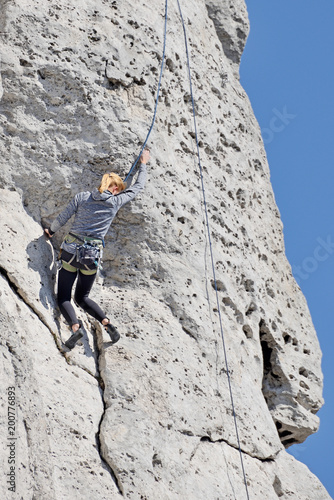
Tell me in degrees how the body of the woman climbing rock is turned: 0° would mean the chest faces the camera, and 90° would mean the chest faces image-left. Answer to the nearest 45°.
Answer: approximately 180°
